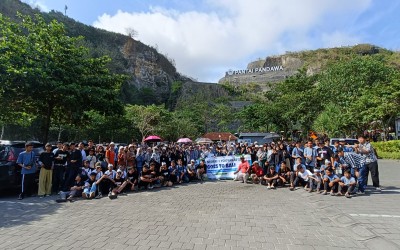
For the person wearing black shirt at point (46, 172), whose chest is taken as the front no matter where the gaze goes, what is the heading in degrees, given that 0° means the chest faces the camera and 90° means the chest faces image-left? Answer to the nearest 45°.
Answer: approximately 0°

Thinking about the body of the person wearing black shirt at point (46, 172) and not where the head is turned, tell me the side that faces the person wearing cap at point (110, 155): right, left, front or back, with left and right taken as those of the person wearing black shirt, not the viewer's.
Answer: left

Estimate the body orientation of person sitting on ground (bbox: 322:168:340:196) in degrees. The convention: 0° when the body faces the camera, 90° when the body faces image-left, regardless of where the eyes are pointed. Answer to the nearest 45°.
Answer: approximately 45°

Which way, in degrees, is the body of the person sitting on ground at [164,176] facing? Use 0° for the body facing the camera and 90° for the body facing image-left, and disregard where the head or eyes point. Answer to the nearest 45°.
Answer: approximately 0°

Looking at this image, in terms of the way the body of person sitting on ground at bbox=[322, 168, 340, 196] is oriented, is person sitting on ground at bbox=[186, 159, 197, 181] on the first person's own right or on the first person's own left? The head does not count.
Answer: on the first person's own right

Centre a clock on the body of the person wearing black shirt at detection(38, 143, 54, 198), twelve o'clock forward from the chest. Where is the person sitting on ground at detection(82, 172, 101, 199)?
The person sitting on ground is roughly at 10 o'clock from the person wearing black shirt.

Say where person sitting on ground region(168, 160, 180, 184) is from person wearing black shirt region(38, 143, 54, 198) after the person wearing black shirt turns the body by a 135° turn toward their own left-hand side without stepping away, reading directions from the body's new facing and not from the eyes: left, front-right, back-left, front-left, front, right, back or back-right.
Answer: front-right
